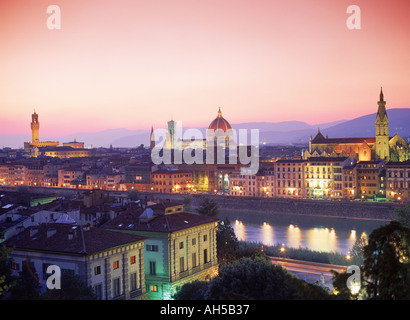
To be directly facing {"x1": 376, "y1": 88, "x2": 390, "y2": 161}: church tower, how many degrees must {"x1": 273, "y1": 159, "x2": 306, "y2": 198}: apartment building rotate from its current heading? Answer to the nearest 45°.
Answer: approximately 135° to its left

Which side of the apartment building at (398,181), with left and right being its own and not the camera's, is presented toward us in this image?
front

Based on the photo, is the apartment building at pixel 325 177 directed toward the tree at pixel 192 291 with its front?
yes

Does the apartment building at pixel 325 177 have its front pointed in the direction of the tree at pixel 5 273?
yes

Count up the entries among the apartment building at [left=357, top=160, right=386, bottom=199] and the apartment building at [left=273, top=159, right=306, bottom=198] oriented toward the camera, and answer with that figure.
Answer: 2

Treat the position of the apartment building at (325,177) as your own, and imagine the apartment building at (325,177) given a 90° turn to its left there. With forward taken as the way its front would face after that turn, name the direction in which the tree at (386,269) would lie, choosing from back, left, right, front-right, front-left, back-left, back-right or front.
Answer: right

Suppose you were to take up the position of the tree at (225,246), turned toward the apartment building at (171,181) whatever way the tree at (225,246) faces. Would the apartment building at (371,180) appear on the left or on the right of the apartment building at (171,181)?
right

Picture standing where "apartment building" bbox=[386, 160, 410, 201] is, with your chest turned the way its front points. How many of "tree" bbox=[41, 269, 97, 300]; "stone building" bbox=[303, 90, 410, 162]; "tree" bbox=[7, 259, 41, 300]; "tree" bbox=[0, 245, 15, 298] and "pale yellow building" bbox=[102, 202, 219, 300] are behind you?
1

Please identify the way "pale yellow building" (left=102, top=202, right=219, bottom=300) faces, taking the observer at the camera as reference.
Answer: facing the viewer and to the right of the viewer

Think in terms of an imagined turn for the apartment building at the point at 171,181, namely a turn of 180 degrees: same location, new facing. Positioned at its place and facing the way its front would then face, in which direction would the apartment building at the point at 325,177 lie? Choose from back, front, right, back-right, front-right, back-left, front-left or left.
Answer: back-right

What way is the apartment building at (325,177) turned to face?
toward the camera

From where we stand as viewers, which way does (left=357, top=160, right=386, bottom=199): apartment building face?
facing the viewer

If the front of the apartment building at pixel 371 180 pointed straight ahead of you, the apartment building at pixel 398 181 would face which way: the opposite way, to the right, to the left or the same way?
the same way

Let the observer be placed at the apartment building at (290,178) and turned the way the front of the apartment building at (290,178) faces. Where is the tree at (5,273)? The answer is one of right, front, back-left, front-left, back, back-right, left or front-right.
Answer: front

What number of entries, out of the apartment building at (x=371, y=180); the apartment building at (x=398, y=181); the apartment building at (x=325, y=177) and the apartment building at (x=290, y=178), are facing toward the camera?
4

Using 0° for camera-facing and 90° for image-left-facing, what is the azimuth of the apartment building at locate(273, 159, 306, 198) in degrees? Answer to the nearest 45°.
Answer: approximately 0°

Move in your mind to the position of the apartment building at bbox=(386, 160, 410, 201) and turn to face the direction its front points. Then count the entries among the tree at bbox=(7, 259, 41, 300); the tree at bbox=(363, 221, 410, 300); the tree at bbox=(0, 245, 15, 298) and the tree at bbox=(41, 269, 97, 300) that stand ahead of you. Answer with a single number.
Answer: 4

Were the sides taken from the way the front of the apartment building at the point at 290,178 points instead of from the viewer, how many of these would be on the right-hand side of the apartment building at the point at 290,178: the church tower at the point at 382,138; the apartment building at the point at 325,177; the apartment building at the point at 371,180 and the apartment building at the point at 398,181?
0

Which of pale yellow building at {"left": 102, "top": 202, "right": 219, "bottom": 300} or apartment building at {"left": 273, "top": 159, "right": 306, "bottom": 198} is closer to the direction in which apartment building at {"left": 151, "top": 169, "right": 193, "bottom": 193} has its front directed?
the pale yellow building
